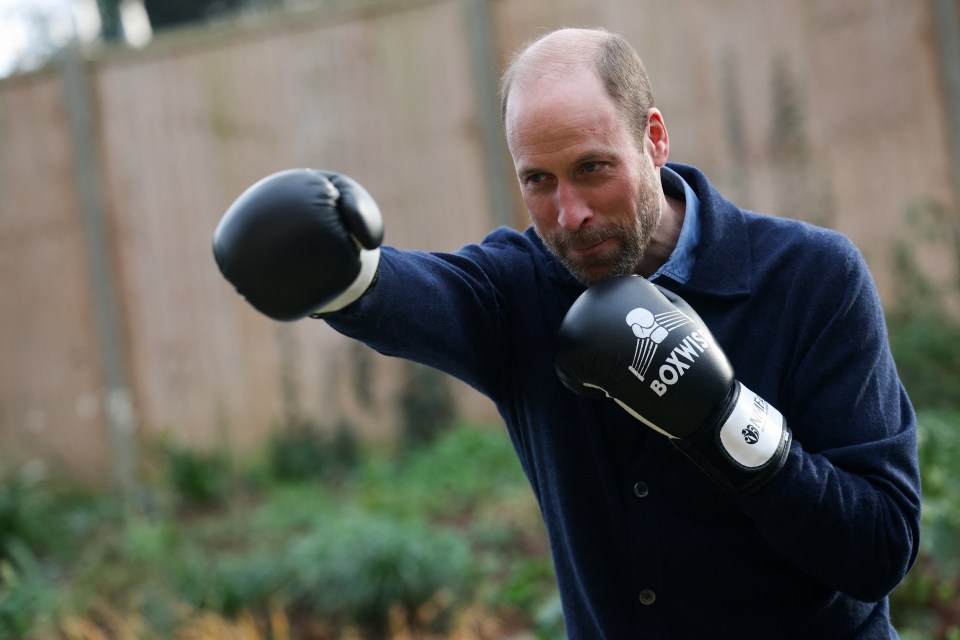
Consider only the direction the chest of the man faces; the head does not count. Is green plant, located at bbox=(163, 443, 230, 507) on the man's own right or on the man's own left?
on the man's own right

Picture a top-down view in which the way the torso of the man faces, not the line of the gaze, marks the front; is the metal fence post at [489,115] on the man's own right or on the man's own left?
on the man's own right

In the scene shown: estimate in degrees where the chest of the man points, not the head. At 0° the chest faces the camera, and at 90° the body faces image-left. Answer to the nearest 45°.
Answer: approximately 45°

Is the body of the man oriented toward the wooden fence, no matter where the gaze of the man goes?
no

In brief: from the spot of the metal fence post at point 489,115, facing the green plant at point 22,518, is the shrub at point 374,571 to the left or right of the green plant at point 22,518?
left

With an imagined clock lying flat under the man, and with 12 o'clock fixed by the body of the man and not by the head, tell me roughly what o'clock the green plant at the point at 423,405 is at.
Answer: The green plant is roughly at 4 o'clock from the man.

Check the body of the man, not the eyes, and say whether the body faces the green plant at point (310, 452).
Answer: no

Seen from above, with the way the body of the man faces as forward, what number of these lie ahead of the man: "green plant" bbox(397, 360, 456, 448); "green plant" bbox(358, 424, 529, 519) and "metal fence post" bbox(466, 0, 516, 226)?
0

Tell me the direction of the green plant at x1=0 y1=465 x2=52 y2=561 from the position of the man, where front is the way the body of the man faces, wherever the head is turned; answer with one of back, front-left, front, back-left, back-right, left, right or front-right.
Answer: right

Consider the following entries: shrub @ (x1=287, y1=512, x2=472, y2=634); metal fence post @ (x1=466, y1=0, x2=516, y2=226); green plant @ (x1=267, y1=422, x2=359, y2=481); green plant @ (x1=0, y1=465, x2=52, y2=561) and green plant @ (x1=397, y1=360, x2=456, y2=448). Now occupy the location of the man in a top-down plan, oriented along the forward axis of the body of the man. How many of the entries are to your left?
0

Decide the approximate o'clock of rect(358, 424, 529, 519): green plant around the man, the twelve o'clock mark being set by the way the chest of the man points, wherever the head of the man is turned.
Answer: The green plant is roughly at 4 o'clock from the man.

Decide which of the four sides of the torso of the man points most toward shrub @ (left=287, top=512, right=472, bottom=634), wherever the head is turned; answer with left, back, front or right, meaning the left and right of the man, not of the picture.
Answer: right

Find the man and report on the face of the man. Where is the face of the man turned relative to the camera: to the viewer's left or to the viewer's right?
to the viewer's left

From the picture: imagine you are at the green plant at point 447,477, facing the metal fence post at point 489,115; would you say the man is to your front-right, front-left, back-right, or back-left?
back-right
